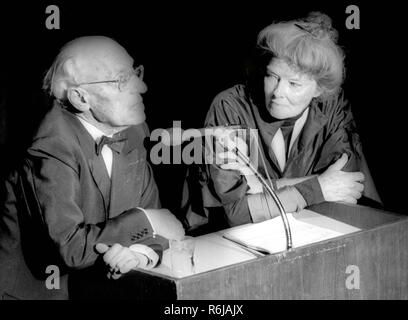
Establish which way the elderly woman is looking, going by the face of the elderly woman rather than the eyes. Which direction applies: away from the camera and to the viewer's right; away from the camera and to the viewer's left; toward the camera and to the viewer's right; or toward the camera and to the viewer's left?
toward the camera and to the viewer's left

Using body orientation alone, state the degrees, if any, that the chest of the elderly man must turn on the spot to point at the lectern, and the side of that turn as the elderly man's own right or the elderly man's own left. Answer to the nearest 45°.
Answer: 0° — they already face it

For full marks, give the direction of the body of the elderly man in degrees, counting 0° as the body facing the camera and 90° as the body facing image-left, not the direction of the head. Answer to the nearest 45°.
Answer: approximately 315°

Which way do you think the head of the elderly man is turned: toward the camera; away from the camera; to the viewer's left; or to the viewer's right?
to the viewer's right

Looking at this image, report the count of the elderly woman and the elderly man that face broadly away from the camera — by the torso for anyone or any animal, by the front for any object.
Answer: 0

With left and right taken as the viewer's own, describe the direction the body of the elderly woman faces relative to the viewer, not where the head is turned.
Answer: facing the viewer and to the left of the viewer
